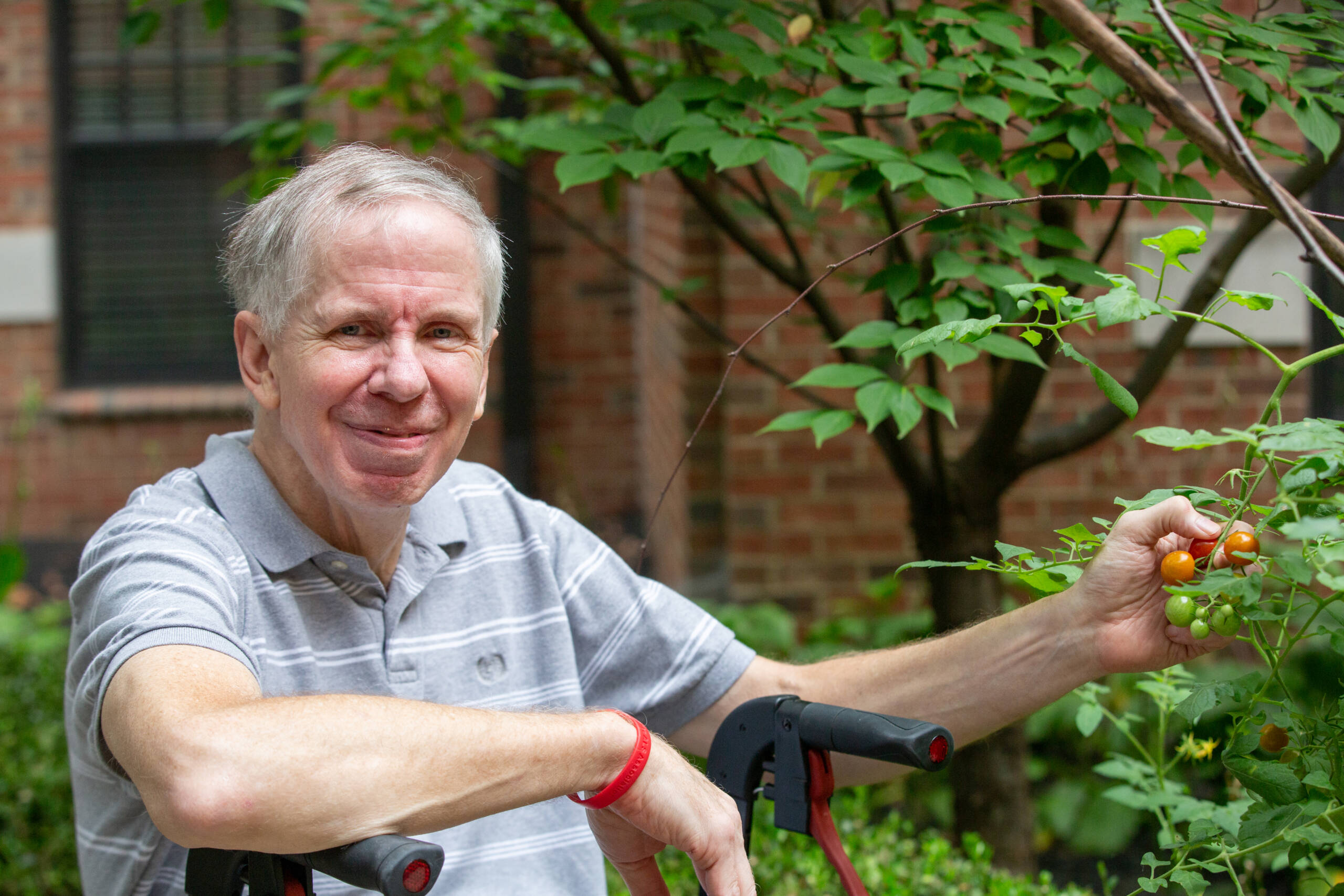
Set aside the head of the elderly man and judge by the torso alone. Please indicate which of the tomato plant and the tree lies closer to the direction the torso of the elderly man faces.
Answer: the tomato plant

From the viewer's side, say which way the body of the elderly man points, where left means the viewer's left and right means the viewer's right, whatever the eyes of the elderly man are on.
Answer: facing the viewer and to the right of the viewer
